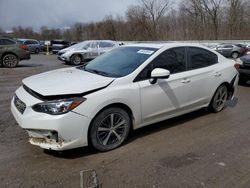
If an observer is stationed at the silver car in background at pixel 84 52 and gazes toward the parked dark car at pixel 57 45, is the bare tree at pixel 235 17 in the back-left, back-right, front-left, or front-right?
front-right

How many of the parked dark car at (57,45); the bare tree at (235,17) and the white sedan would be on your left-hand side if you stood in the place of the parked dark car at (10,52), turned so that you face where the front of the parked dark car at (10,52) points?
1

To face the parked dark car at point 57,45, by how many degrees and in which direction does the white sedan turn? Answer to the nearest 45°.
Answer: approximately 135° to its right

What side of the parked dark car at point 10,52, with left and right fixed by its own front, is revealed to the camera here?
left

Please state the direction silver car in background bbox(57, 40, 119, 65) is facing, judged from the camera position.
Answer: facing the viewer and to the left of the viewer

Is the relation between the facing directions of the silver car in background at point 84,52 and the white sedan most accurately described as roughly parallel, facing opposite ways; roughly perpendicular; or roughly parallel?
roughly parallel

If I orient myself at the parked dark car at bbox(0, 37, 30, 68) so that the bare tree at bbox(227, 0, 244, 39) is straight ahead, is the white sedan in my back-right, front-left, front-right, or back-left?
back-right

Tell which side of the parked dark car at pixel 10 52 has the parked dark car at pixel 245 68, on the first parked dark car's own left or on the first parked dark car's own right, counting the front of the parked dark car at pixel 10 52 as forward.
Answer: on the first parked dark car's own left

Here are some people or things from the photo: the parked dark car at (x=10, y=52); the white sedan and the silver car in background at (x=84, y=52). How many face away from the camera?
0

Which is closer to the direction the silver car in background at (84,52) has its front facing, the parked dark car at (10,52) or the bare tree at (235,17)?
the parked dark car

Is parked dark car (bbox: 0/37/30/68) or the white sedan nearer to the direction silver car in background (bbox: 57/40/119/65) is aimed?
the parked dark car

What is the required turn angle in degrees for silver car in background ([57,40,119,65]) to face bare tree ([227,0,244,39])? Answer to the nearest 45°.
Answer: approximately 180°

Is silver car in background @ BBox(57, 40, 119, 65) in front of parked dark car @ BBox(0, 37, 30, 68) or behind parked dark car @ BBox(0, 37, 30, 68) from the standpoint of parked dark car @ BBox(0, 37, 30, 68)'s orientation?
behind

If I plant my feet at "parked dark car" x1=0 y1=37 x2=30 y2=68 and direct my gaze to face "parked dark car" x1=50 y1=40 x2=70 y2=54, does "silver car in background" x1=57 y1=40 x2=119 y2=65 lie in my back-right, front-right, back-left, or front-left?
front-right

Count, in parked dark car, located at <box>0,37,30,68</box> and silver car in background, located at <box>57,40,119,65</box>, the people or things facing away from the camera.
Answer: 0
